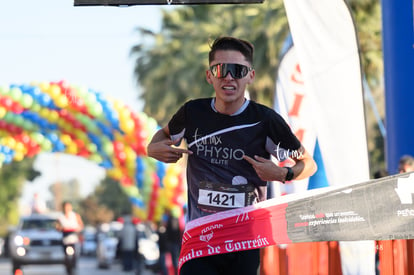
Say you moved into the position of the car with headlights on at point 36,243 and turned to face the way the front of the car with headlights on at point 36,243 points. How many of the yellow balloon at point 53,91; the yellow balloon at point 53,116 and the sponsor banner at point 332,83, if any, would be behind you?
0

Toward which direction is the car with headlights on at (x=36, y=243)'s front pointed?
toward the camera

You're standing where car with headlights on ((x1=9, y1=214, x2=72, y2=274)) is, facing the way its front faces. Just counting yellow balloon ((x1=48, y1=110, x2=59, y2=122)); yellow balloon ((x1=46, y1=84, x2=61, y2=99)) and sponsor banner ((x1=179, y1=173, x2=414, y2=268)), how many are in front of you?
3

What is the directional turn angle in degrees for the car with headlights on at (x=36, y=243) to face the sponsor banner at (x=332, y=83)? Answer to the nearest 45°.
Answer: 0° — it already faces it

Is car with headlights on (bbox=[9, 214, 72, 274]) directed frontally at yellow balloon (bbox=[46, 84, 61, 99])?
yes

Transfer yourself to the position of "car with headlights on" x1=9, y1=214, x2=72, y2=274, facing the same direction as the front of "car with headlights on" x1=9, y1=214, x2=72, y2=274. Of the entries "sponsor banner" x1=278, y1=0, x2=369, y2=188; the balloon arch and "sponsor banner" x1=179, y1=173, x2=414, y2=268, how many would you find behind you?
0

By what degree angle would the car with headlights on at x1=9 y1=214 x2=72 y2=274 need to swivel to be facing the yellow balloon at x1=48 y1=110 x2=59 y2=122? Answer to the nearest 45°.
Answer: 0° — it already faces it

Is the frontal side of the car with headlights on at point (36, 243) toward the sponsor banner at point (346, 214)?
yes
